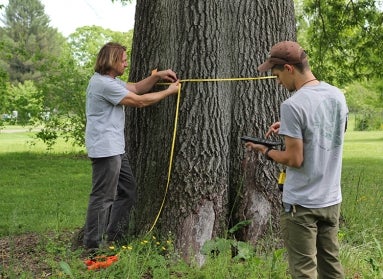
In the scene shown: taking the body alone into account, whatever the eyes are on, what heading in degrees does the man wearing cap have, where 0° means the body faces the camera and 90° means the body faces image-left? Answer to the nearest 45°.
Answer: approximately 135°

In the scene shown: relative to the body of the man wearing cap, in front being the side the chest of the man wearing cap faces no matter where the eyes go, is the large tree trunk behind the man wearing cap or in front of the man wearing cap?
in front

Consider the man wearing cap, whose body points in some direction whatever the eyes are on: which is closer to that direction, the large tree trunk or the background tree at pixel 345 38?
the large tree trunk

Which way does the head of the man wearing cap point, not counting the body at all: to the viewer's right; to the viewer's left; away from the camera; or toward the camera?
to the viewer's left

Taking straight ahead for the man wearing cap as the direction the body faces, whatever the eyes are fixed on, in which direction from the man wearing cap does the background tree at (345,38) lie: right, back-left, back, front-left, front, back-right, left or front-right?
front-right
